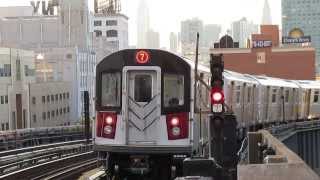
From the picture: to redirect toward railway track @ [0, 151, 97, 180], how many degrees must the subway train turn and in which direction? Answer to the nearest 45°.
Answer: approximately 45° to its right

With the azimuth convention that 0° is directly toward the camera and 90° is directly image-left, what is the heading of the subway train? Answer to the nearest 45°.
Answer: approximately 0°
